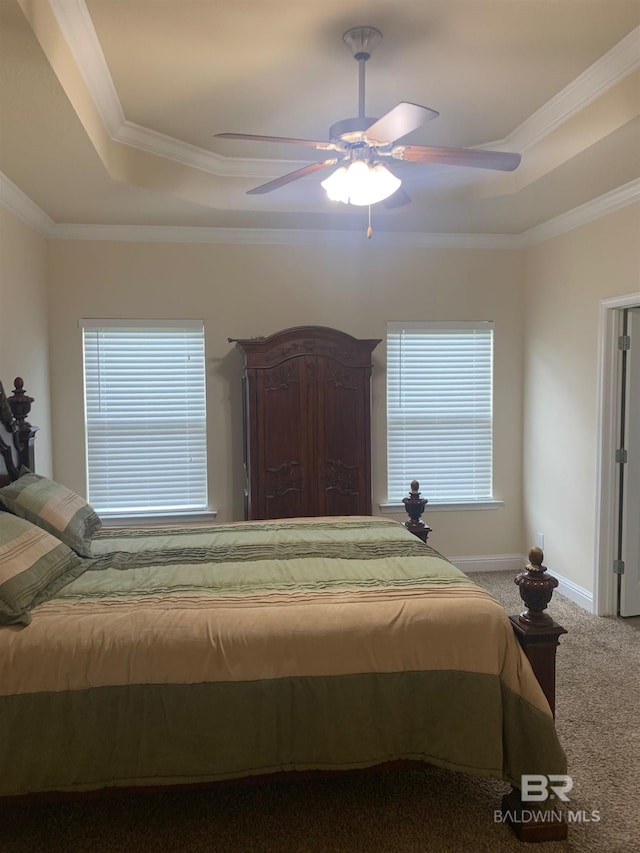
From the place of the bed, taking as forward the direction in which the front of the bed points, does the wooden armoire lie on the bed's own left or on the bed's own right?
on the bed's own left

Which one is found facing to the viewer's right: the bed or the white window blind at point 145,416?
the bed

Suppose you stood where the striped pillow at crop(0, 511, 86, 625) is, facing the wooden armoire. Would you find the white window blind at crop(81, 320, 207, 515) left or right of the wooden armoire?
left

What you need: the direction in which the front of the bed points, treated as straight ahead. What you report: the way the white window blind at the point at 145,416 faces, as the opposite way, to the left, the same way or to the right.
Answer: to the right

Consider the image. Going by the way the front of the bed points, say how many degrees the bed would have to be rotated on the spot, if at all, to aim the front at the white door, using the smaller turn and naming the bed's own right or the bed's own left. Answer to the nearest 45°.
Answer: approximately 45° to the bed's own left

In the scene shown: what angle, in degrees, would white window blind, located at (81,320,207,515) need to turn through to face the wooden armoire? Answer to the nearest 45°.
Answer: approximately 45° to its left

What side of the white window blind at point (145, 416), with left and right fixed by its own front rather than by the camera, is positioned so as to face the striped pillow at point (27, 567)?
front

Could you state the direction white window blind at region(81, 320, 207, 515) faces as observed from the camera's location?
facing the viewer

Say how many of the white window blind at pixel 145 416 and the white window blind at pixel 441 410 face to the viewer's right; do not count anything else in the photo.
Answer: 0

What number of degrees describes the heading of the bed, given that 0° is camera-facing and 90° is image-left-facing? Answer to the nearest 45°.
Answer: approximately 270°

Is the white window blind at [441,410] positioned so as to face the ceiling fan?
yes

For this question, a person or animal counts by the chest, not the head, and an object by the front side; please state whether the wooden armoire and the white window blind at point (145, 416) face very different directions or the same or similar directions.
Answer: same or similar directions

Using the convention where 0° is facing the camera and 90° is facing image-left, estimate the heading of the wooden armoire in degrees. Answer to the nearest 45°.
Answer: approximately 0°

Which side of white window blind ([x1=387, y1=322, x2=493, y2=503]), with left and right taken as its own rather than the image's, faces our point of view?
front

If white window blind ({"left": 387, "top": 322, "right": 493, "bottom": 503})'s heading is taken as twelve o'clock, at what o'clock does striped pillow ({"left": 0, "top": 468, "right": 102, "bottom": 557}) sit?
The striped pillow is roughly at 1 o'clock from the white window blind.

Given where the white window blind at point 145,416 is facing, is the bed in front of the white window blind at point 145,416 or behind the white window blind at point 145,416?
in front

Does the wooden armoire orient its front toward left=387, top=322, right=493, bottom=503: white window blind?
no

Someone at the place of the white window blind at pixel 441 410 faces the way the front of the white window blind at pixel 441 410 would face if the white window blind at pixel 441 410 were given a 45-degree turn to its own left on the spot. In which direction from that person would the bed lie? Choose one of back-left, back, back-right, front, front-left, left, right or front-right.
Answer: front-right
